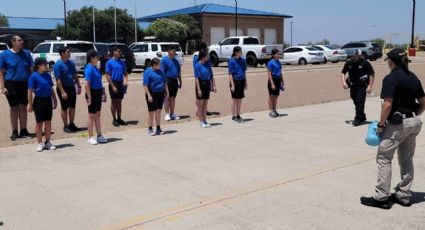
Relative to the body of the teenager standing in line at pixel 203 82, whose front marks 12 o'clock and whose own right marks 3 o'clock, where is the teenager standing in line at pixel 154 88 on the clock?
the teenager standing in line at pixel 154 88 is roughly at 3 o'clock from the teenager standing in line at pixel 203 82.

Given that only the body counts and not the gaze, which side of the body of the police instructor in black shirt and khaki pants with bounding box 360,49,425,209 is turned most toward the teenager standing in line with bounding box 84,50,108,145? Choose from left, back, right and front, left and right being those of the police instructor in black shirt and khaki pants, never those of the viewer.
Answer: front

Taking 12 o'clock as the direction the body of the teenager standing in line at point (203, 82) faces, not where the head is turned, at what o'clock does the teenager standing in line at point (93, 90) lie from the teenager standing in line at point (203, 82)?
the teenager standing in line at point (93, 90) is roughly at 3 o'clock from the teenager standing in line at point (203, 82).

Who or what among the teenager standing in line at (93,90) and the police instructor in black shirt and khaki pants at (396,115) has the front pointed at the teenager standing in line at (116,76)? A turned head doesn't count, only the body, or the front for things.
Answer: the police instructor in black shirt and khaki pants

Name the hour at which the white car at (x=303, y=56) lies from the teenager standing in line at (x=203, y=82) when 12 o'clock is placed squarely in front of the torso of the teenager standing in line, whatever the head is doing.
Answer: The white car is roughly at 8 o'clock from the teenager standing in line.

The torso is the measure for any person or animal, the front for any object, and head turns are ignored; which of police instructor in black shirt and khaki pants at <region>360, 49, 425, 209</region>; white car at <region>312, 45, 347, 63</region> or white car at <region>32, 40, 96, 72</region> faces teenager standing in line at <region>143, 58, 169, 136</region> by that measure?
the police instructor in black shirt and khaki pants

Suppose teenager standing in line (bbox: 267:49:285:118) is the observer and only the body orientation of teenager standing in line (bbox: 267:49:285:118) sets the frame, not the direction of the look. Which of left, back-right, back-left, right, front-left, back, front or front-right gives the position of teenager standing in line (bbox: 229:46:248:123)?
right

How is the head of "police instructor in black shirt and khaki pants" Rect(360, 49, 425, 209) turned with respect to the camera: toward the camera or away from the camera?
away from the camera
